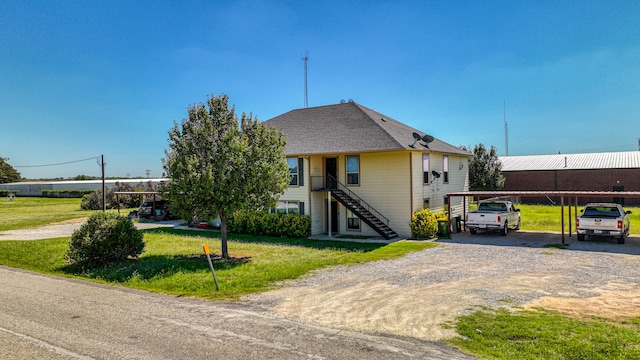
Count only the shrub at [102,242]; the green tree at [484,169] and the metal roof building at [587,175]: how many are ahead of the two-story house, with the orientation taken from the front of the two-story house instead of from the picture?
1

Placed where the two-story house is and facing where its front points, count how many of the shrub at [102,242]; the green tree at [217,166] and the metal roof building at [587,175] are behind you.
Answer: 1

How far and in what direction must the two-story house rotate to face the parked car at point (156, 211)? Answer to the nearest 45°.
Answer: approximately 90° to its right

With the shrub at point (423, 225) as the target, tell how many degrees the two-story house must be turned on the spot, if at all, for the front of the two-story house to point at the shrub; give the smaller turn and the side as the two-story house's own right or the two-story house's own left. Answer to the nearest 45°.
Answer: approximately 90° to the two-story house's own left

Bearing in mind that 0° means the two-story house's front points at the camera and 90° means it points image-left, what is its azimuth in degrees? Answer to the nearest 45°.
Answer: approximately 45°
